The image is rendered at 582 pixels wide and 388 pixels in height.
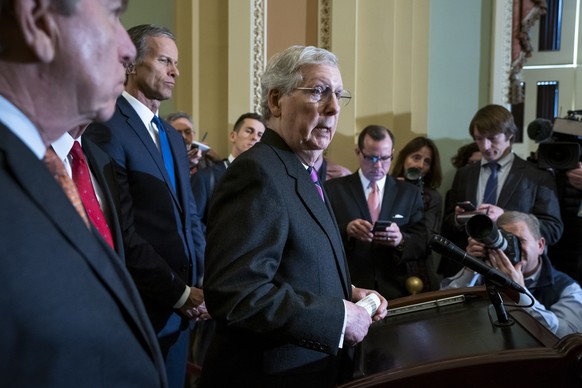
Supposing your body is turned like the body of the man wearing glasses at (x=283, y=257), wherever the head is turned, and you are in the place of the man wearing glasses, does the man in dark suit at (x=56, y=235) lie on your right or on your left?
on your right

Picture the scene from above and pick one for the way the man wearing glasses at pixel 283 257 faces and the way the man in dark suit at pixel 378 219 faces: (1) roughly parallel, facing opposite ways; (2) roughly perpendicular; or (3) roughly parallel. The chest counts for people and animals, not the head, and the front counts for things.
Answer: roughly perpendicular

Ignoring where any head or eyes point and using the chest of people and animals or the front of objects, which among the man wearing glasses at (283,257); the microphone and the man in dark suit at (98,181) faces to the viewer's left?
the microphone

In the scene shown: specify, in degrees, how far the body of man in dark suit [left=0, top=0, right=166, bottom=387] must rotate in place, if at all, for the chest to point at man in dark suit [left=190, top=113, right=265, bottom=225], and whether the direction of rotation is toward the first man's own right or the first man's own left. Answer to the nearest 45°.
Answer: approximately 90° to the first man's own left

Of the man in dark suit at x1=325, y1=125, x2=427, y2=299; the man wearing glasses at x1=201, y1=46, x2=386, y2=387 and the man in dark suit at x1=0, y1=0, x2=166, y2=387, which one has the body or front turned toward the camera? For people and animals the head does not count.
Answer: the man in dark suit at x1=325, y1=125, x2=427, y2=299

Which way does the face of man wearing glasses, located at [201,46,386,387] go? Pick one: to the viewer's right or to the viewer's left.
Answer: to the viewer's right

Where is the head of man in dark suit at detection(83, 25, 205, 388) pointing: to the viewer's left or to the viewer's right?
to the viewer's right

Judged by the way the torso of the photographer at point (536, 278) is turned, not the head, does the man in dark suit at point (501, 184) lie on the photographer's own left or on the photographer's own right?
on the photographer's own right

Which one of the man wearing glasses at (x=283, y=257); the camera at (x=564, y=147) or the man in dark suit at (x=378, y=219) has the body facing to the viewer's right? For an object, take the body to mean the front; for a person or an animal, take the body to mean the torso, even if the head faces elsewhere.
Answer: the man wearing glasses

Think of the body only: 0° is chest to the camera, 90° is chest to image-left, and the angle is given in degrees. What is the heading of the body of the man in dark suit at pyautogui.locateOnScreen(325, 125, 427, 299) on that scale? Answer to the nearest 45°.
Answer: approximately 0°

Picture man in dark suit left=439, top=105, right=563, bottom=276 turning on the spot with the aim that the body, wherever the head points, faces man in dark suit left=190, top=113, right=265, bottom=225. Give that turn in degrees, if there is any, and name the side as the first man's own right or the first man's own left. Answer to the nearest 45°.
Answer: approximately 45° to the first man's own right

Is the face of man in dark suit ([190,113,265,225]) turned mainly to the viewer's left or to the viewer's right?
to the viewer's right

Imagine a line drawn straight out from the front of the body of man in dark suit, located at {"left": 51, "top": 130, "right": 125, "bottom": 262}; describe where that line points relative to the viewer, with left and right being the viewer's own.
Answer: facing the viewer and to the right of the viewer

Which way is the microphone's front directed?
to the viewer's left
